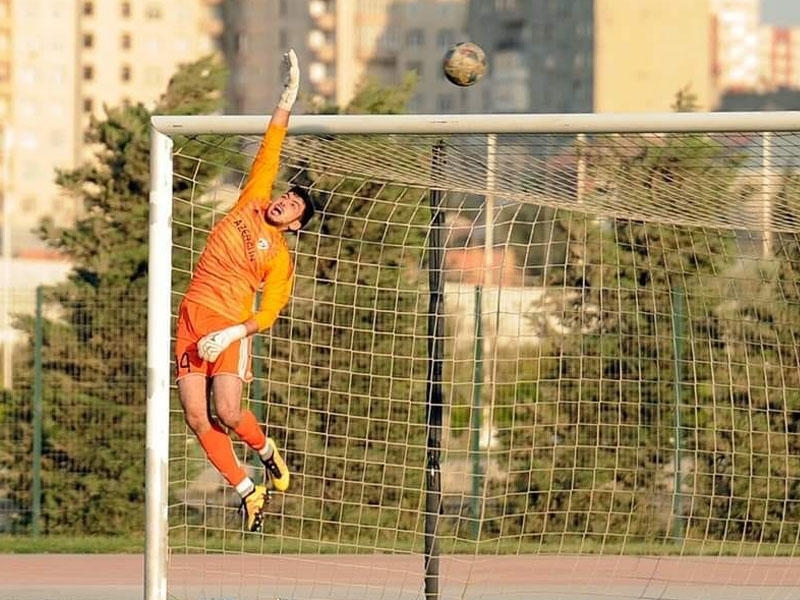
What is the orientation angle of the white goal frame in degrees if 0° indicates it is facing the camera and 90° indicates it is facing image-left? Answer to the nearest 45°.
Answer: approximately 0°

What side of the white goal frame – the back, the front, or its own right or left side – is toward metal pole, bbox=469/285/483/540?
back

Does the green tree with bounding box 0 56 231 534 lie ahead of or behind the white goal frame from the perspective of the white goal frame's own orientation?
behind

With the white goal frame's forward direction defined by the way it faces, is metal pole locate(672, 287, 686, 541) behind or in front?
behind
